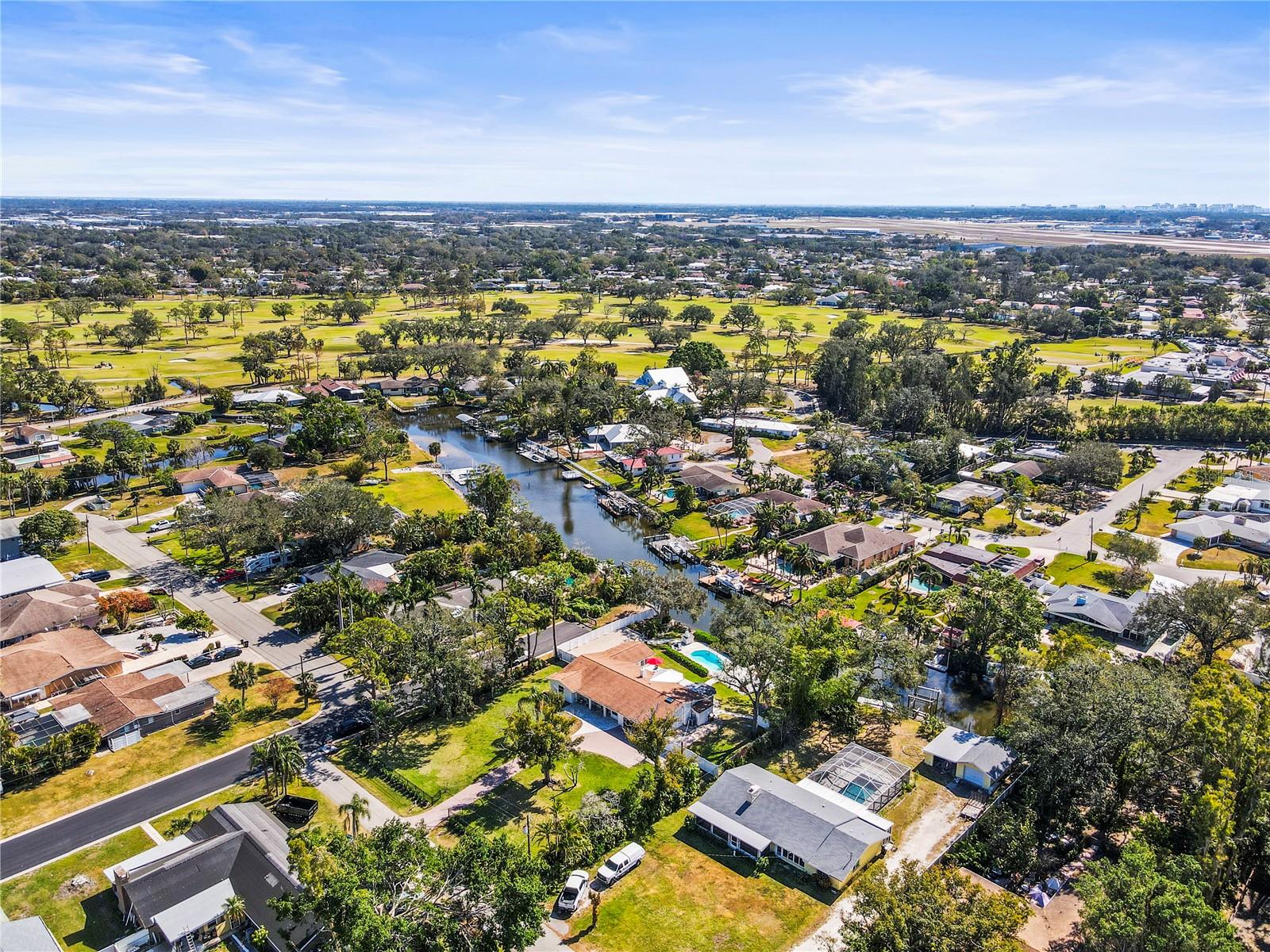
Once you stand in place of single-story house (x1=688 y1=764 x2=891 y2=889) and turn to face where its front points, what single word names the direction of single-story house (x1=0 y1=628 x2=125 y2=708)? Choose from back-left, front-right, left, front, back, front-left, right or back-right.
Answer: front-right

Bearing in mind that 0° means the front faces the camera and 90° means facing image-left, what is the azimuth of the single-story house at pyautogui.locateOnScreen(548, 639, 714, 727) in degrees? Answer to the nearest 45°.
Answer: approximately 45°

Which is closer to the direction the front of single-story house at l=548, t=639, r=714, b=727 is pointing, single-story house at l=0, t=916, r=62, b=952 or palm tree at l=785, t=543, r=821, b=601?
the single-story house

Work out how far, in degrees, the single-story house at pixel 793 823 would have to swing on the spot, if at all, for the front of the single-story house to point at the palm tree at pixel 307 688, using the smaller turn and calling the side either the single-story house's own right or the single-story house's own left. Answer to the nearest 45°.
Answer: approximately 45° to the single-story house's own right

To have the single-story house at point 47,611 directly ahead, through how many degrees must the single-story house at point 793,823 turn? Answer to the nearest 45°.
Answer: approximately 45° to its right

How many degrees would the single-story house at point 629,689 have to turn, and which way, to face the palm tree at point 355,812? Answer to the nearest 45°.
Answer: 0° — it already faces it

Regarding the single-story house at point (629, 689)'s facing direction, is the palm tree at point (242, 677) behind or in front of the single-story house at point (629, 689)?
in front

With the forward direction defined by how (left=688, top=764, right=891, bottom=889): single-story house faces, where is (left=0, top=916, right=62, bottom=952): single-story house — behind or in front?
in front

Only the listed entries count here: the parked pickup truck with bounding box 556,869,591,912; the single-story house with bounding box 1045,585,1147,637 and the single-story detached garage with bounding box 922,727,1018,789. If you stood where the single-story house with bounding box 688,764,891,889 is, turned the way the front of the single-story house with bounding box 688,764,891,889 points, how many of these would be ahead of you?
1
